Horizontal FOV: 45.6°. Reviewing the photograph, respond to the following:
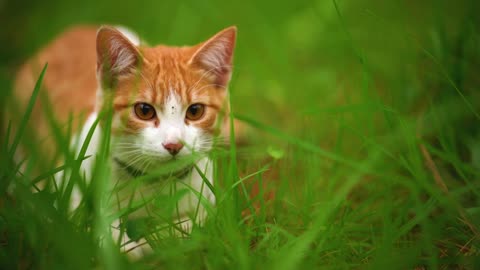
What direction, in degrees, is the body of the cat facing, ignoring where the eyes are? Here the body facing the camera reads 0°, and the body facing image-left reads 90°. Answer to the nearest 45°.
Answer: approximately 315°
